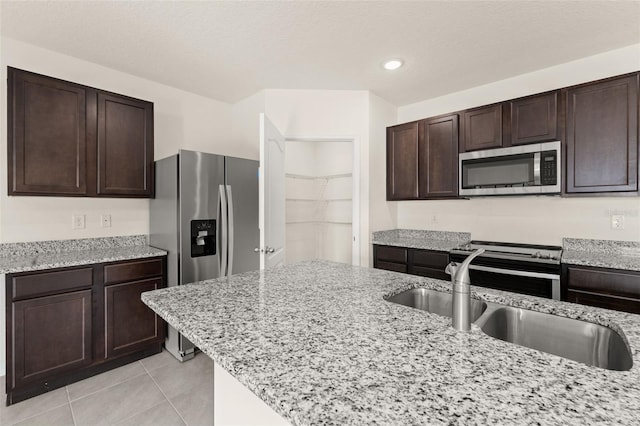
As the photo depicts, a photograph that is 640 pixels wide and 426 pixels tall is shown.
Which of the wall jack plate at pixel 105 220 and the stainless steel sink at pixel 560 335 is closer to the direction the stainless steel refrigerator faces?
the stainless steel sink

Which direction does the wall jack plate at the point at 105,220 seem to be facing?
toward the camera

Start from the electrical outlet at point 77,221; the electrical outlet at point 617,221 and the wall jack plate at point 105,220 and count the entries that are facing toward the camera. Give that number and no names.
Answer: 3

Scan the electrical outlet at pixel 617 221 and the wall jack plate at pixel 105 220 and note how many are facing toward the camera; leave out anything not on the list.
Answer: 2

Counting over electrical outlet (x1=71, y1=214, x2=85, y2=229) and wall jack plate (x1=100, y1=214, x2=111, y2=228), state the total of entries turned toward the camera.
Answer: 2

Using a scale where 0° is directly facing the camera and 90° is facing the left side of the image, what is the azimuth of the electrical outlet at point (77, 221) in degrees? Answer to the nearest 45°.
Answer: approximately 0°

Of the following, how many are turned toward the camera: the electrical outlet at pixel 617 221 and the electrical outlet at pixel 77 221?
2

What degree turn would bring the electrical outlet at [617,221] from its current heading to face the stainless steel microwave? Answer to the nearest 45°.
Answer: approximately 45° to its right

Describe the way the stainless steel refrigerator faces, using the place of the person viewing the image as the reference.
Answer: facing the viewer and to the right of the viewer

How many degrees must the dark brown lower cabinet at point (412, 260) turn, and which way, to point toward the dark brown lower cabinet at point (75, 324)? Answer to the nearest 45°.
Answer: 0° — it already faces it
